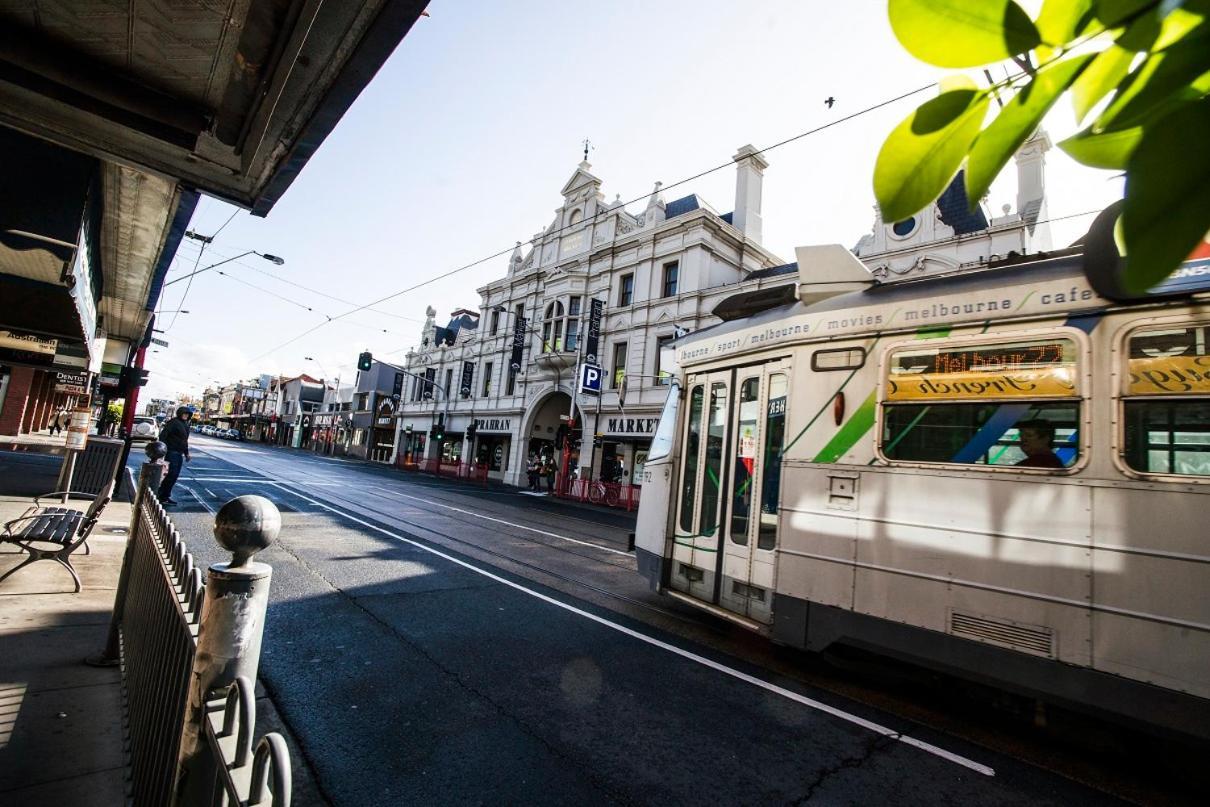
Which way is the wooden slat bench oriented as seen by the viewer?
to the viewer's left

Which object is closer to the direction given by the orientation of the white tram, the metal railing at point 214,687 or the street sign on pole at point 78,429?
the street sign on pole

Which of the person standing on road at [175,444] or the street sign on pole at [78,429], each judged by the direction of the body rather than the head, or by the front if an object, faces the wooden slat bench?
the street sign on pole

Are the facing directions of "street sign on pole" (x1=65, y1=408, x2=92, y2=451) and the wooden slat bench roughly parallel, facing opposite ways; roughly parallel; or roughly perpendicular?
roughly perpendicular

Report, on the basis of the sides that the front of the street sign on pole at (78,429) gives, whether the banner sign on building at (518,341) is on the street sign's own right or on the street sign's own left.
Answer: on the street sign's own left

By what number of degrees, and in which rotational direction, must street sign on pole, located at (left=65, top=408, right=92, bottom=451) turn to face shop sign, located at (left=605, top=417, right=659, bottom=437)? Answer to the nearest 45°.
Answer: approximately 90° to its left

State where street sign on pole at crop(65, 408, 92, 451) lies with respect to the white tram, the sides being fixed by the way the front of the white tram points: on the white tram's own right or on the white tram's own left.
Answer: on the white tram's own left

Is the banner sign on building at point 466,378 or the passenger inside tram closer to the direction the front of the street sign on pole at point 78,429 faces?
the passenger inside tram

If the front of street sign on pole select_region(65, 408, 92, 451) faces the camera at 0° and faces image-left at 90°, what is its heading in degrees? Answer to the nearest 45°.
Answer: approximately 0°

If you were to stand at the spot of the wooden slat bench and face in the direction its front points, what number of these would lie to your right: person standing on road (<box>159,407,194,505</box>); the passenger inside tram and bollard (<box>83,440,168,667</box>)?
1
